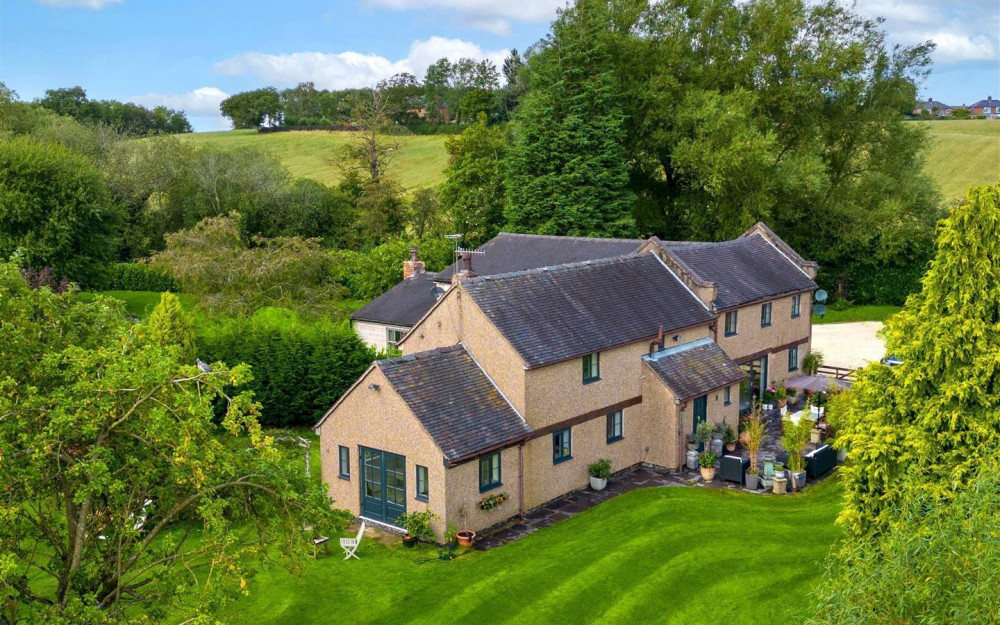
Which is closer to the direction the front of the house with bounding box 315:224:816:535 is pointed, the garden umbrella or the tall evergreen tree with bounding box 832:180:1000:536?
the tall evergreen tree

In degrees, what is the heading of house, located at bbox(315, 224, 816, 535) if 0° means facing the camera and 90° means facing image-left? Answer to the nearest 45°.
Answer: approximately 315°

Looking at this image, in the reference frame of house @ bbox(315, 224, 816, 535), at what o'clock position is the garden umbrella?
The garden umbrella is roughly at 9 o'clock from the house.

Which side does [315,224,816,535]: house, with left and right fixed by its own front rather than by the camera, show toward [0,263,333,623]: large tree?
right

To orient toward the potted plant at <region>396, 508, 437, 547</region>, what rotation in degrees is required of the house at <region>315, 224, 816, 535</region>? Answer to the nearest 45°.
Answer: approximately 90° to its right

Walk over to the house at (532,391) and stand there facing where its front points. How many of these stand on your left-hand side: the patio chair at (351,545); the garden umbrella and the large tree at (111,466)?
1

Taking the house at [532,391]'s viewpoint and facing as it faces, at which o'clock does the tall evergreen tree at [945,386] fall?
The tall evergreen tree is roughly at 12 o'clock from the house.

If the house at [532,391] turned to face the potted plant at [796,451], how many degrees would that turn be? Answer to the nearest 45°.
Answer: approximately 45° to its left

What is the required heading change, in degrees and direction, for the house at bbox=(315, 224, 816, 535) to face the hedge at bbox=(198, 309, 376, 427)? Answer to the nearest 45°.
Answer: approximately 180°
